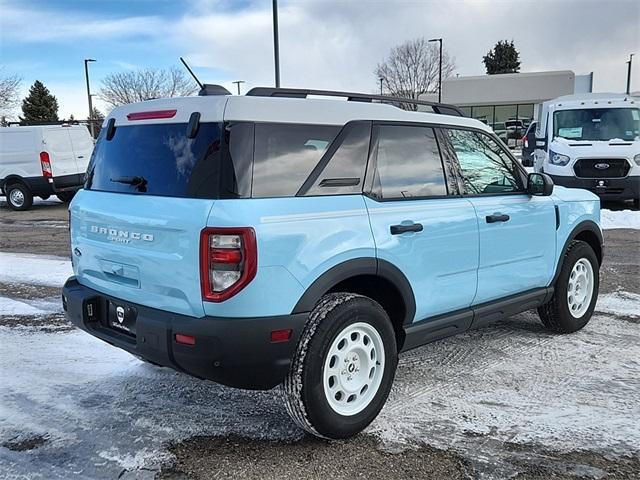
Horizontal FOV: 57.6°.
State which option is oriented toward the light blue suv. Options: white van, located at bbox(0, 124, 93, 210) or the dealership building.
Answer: the dealership building

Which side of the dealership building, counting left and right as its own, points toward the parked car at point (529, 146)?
front

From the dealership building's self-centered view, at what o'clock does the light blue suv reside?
The light blue suv is roughly at 12 o'clock from the dealership building.

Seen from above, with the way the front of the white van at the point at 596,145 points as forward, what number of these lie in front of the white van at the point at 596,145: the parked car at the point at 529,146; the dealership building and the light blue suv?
1

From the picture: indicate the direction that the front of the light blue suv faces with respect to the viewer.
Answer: facing away from the viewer and to the right of the viewer

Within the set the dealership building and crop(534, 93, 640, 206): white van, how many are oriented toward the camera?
2

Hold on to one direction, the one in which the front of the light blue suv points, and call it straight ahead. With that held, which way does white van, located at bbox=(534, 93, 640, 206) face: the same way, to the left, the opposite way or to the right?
the opposite way

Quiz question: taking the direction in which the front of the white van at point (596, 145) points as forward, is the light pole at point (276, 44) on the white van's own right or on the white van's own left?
on the white van's own right

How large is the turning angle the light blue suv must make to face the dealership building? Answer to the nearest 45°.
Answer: approximately 45° to its left

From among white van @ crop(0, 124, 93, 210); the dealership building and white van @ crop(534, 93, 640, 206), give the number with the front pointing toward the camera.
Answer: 2

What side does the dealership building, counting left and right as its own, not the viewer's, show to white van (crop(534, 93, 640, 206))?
front

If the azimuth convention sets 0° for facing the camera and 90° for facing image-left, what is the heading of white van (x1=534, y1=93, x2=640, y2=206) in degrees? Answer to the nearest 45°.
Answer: approximately 0°

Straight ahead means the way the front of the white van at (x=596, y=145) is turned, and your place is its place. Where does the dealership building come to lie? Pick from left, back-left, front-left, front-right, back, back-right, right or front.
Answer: back
